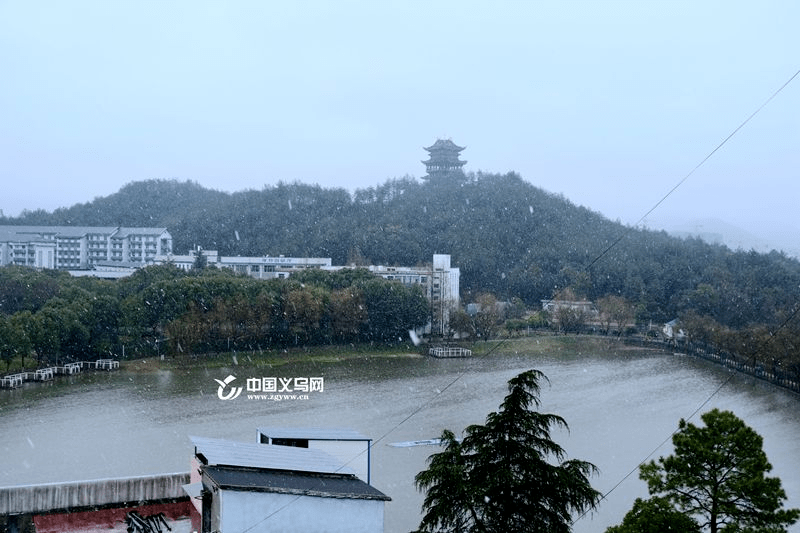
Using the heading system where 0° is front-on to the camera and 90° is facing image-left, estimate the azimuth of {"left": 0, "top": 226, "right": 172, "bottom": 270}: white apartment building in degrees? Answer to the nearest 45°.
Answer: approximately 0°

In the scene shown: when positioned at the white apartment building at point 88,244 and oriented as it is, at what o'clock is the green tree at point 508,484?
The green tree is roughly at 12 o'clock from the white apartment building.

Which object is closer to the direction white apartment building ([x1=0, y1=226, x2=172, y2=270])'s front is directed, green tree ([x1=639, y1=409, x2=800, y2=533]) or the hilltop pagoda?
the green tree

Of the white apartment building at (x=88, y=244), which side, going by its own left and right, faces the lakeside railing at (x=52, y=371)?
front

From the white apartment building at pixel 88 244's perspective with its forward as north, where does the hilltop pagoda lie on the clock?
The hilltop pagoda is roughly at 8 o'clock from the white apartment building.

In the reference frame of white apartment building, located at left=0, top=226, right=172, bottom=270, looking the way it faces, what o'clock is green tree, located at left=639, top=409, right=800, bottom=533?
The green tree is roughly at 12 o'clock from the white apartment building.

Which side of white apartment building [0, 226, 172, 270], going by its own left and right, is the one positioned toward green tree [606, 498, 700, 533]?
front

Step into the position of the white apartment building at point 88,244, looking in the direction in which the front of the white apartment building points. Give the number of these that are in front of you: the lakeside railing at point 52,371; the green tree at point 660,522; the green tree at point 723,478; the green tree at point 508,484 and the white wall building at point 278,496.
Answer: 5

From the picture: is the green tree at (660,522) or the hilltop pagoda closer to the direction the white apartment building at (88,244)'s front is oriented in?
the green tree

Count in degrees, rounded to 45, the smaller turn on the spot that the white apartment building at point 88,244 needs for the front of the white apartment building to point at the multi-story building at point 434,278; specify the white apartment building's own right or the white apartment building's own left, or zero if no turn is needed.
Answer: approximately 45° to the white apartment building's own left

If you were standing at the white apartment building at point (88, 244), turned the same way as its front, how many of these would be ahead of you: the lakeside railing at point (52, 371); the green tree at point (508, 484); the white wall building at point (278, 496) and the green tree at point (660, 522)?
4

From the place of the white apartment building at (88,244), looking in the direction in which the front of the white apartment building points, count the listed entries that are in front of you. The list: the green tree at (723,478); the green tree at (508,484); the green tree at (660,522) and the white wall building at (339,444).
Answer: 4
